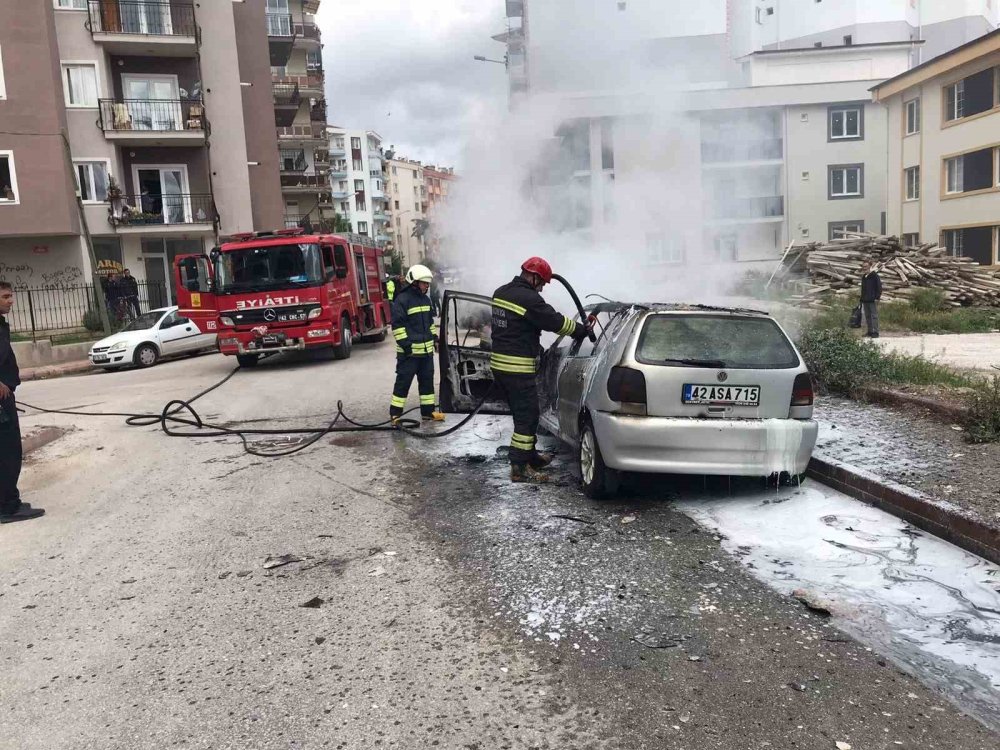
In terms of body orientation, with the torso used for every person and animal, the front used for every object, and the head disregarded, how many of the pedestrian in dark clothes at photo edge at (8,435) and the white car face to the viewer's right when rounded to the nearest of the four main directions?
1

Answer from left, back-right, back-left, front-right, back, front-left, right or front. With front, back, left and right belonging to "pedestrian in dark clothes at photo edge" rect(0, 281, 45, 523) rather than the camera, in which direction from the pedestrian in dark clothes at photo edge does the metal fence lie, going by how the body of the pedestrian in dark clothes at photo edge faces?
left

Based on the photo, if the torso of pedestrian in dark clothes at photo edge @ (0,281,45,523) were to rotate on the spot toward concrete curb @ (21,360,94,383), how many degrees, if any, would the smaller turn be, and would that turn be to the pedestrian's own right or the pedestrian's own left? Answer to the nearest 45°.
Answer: approximately 90° to the pedestrian's own left

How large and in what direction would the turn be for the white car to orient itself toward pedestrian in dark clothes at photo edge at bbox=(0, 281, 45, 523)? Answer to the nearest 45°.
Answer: approximately 45° to its left

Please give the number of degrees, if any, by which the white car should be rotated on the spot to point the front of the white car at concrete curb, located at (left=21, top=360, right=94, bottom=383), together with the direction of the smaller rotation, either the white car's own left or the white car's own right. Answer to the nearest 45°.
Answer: approximately 45° to the white car's own right

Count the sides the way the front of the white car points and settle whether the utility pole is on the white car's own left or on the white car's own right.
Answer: on the white car's own right

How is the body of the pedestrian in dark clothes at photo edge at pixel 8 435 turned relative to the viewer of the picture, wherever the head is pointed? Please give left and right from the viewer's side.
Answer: facing to the right of the viewer

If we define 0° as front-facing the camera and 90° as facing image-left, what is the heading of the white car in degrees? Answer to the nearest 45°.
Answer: approximately 45°
